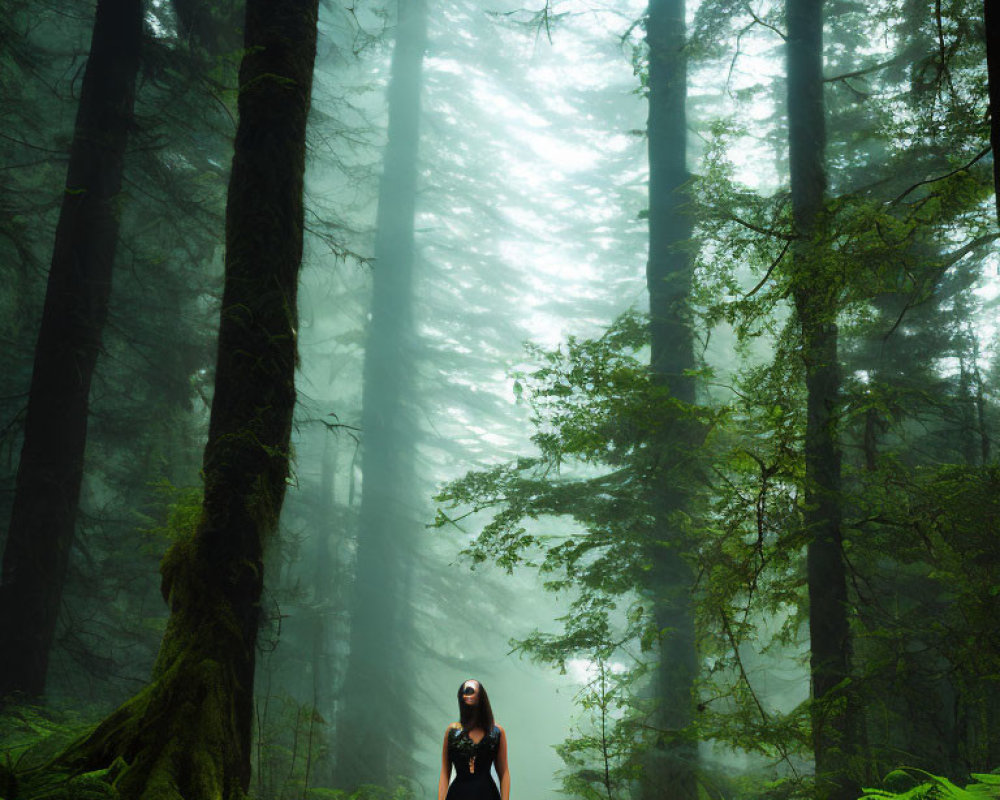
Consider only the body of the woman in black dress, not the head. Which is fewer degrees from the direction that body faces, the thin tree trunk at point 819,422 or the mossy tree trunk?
the mossy tree trunk

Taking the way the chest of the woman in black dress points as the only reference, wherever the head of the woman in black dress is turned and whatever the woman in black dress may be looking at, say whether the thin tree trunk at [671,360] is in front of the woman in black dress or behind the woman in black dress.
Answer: behind

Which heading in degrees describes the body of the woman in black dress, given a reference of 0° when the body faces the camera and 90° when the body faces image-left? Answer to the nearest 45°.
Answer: approximately 0°

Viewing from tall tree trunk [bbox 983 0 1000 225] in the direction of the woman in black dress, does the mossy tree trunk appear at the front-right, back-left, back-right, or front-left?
front-right

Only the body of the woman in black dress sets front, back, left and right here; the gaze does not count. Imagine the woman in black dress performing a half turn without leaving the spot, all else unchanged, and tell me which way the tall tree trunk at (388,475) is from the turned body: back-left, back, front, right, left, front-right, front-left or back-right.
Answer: front

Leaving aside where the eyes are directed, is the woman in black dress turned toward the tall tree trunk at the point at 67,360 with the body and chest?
no

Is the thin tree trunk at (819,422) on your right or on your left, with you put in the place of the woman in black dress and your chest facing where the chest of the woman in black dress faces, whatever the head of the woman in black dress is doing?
on your left
